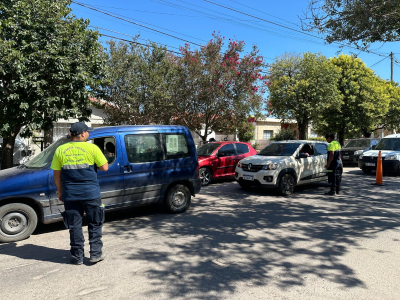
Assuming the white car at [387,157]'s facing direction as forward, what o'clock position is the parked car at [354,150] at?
The parked car is roughly at 4 o'clock from the white car.

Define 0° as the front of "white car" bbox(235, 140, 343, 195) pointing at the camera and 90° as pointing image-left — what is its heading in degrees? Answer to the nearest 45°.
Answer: approximately 45°

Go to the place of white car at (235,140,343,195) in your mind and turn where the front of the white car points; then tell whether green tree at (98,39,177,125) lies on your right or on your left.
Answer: on your right

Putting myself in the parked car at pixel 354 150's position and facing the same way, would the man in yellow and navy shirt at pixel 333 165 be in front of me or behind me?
in front

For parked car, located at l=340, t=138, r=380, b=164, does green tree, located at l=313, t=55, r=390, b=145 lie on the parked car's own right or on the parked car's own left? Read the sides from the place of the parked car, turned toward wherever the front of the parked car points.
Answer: on the parked car's own right

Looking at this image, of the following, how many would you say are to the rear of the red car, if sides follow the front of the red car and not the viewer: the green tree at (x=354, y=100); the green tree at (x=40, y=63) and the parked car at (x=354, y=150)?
2

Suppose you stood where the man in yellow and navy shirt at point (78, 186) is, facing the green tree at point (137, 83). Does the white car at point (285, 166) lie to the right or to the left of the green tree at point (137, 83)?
right

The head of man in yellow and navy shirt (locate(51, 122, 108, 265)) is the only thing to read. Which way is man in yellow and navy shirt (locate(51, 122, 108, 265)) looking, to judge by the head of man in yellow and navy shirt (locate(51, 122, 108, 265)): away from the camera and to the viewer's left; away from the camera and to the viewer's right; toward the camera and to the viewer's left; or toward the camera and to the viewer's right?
away from the camera and to the viewer's right

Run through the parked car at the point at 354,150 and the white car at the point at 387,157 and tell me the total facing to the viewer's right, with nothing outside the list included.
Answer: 0

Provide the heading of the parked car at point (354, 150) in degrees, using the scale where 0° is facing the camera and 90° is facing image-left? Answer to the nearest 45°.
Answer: approximately 45°

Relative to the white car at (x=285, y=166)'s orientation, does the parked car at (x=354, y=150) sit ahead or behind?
behind

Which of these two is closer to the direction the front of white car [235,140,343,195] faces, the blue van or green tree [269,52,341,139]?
the blue van

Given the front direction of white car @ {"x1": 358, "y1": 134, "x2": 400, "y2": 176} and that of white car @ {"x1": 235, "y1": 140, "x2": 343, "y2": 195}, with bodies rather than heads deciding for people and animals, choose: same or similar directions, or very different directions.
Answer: same or similar directions

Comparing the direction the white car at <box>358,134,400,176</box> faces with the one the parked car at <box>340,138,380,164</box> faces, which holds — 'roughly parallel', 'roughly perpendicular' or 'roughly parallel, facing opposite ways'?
roughly parallel

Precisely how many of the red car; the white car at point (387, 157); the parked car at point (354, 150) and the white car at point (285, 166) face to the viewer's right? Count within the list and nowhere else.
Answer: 0

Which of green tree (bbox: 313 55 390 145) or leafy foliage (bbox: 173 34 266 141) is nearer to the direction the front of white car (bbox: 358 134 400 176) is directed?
the leafy foliage

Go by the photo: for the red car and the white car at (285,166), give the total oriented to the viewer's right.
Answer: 0
